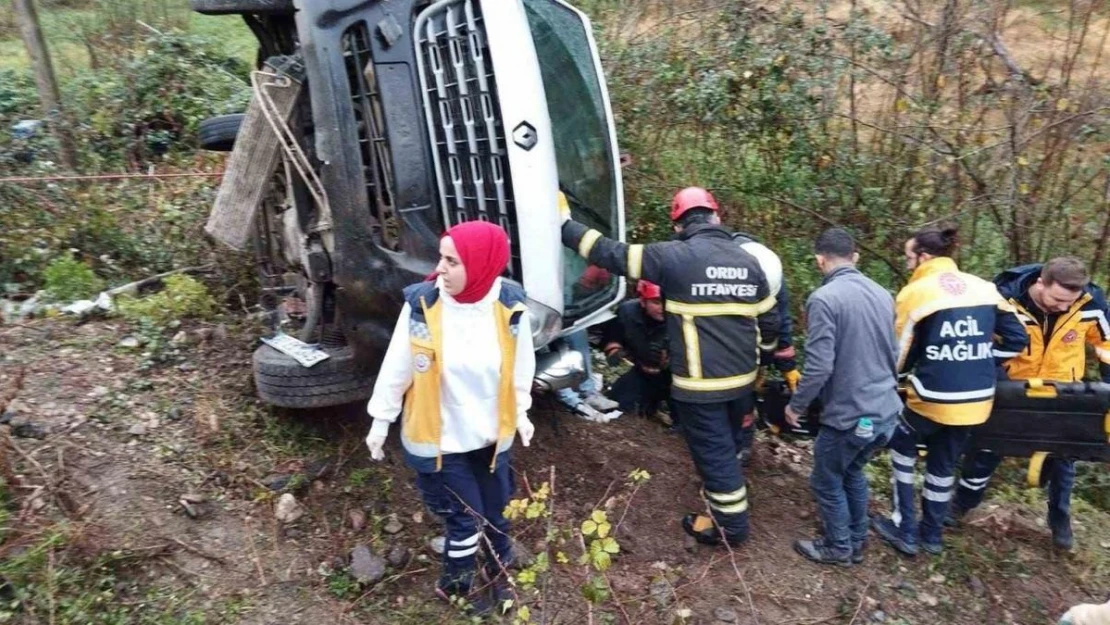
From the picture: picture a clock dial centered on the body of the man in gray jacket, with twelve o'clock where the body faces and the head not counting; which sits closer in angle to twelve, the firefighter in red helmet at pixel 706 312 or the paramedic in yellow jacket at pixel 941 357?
the firefighter in red helmet

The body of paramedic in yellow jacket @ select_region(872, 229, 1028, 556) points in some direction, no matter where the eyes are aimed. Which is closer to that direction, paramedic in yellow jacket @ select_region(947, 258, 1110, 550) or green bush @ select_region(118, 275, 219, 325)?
the green bush

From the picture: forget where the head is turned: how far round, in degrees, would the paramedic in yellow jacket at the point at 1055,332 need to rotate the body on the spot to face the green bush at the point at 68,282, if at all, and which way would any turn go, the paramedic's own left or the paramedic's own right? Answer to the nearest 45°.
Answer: approximately 45° to the paramedic's own right

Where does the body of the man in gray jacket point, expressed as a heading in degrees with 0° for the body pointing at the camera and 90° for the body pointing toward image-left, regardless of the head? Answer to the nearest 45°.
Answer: approximately 135°

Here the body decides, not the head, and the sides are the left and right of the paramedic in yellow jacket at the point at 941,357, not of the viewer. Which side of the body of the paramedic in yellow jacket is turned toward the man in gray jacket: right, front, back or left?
left

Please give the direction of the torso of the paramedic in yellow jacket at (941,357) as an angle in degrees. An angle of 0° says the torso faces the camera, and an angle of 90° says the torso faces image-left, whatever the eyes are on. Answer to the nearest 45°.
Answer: approximately 135°
